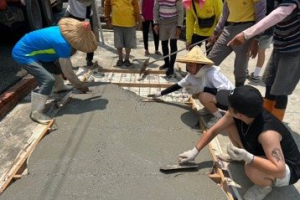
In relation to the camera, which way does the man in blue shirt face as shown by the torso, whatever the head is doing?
to the viewer's right

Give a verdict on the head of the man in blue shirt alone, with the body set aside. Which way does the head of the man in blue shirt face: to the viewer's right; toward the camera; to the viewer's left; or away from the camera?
to the viewer's right

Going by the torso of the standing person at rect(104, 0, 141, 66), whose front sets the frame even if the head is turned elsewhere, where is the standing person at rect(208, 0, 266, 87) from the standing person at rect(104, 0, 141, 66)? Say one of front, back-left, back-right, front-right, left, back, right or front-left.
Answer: front-left

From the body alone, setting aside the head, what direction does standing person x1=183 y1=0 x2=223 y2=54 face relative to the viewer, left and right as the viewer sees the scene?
facing the viewer

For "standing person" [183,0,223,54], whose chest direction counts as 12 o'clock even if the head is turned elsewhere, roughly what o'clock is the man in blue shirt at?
The man in blue shirt is roughly at 2 o'clock from the standing person.

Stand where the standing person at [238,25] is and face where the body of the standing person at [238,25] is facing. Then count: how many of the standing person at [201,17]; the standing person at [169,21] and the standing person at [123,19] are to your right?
3

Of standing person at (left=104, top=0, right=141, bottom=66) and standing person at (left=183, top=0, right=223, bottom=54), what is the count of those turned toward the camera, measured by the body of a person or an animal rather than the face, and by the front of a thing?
2

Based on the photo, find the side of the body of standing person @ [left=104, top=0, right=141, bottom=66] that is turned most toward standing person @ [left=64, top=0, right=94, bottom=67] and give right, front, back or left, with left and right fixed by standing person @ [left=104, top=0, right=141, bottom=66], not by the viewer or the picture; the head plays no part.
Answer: right

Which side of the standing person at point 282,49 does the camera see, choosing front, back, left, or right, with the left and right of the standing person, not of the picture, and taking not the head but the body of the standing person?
left

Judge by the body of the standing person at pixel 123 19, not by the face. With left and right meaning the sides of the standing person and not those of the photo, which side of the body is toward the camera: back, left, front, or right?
front

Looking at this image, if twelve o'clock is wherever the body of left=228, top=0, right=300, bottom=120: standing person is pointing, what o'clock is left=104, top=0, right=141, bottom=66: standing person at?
left=104, top=0, right=141, bottom=66: standing person is roughly at 1 o'clock from left=228, top=0, right=300, bottom=120: standing person.

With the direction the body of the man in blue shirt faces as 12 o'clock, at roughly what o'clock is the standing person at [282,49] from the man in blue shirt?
The standing person is roughly at 1 o'clock from the man in blue shirt.

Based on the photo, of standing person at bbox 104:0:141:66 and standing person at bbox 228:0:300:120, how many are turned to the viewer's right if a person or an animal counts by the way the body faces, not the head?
0

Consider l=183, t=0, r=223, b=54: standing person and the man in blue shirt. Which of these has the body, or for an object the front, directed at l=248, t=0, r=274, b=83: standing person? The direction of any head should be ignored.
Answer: the man in blue shirt

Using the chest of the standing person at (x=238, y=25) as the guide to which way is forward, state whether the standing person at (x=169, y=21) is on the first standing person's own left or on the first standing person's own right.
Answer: on the first standing person's own right

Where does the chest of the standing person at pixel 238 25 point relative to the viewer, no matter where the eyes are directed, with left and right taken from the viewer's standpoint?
facing the viewer and to the left of the viewer
